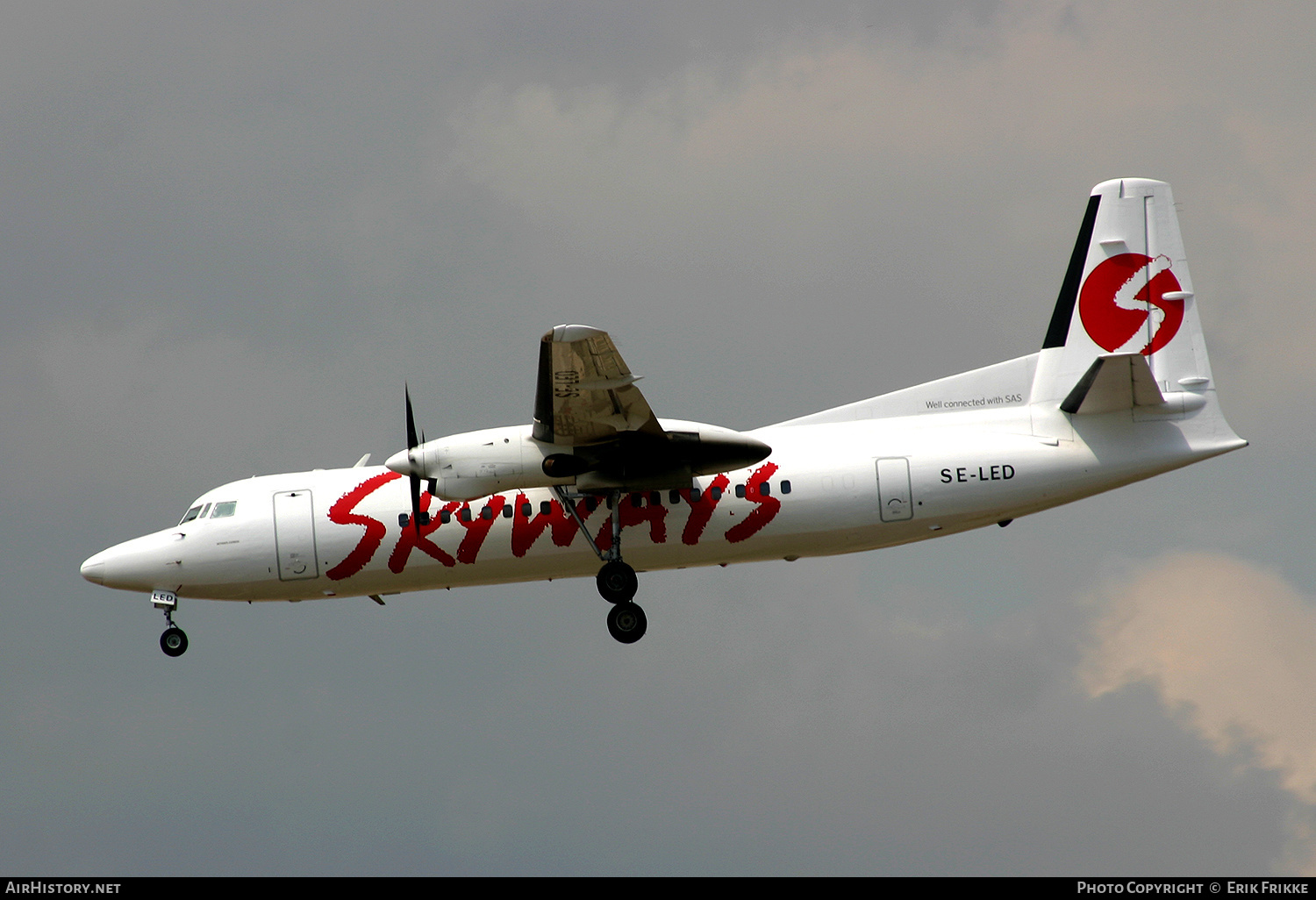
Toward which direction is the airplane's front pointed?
to the viewer's left
